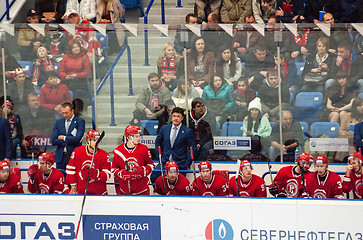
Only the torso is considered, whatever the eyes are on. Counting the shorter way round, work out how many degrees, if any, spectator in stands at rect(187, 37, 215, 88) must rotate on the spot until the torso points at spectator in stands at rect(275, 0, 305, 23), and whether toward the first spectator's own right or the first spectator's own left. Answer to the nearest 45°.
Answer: approximately 135° to the first spectator's own left

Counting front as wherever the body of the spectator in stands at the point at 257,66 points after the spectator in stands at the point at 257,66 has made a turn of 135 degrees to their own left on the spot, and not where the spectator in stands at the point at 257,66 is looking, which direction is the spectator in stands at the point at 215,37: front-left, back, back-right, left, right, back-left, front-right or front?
back-left

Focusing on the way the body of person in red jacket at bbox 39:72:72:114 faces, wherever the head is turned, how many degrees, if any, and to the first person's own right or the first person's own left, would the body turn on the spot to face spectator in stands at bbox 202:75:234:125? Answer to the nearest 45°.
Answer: approximately 90° to the first person's own left

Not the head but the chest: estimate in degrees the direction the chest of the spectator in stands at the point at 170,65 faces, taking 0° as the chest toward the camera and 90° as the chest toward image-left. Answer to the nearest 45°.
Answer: approximately 0°
